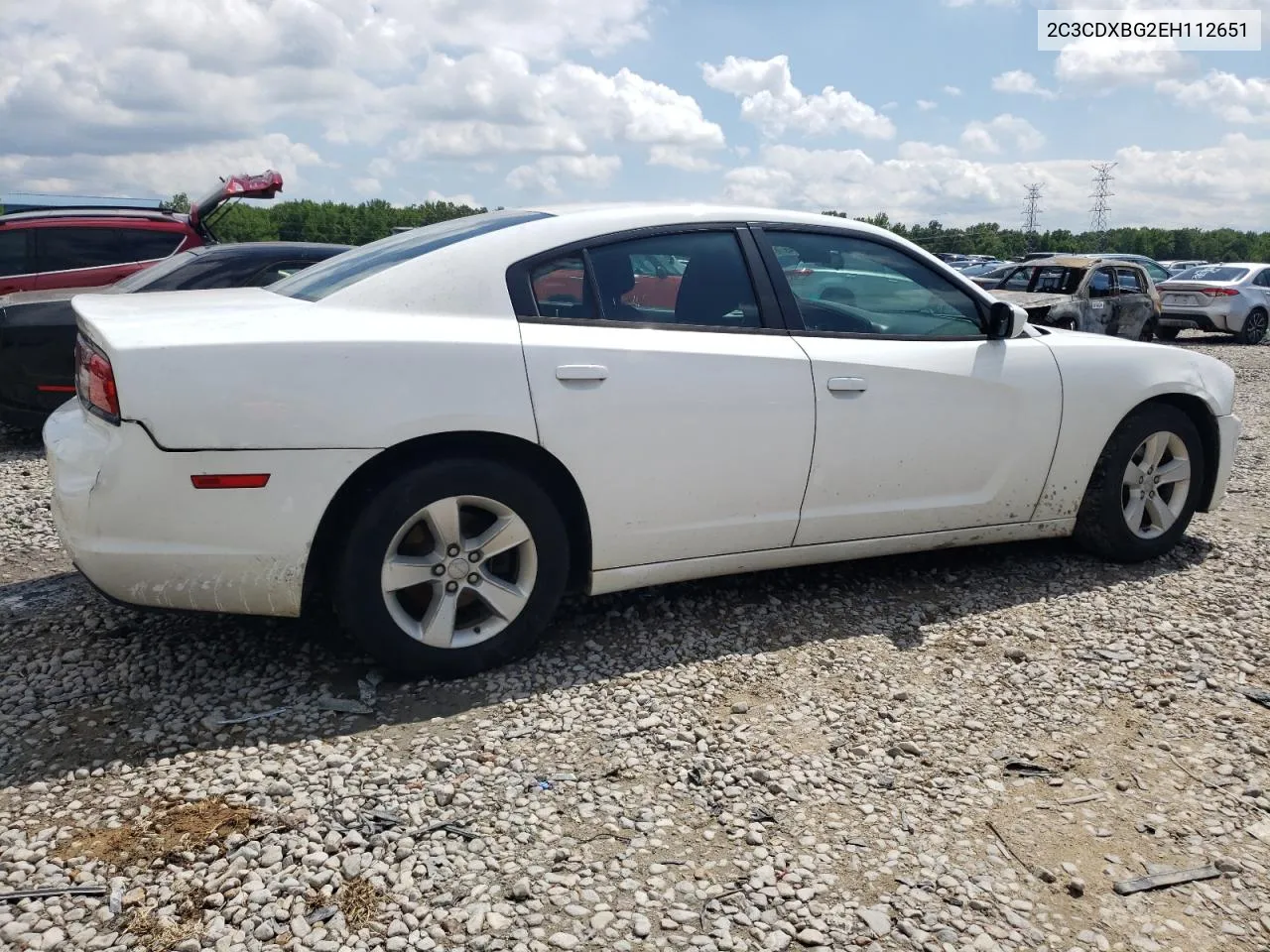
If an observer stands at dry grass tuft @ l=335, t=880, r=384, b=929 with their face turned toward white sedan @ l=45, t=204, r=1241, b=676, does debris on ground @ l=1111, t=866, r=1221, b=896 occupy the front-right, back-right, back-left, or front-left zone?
front-right

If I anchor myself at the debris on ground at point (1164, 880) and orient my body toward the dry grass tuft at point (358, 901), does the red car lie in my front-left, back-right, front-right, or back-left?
front-right

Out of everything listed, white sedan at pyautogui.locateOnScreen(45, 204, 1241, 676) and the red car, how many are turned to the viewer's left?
1

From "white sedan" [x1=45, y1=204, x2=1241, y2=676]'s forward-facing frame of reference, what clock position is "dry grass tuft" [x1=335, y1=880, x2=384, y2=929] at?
The dry grass tuft is roughly at 5 o'clock from the white sedan.

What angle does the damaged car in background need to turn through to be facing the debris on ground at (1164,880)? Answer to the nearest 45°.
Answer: approximately 45° to its left

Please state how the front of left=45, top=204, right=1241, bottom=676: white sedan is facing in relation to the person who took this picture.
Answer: facing away from the viewer and to the right of the viewer

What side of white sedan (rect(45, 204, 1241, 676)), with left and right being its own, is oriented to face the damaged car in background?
front

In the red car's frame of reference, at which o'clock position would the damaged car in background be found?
The damaged car in background is roughly at 6 o'clock from the red car.

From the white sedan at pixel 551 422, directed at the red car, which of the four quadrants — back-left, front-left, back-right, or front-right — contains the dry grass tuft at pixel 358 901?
back-left

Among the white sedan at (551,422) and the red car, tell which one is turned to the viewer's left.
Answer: the red car

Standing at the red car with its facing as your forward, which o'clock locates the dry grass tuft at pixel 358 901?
The dry grass tuft is roughly at 9 o'clock from the red car.

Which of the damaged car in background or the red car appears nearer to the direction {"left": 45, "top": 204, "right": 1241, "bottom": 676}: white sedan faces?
the damaged car in background

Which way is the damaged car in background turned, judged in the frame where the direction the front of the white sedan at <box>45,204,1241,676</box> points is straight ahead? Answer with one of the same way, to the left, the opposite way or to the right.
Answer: the opposite way

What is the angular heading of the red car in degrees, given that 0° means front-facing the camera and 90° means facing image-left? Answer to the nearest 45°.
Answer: approximately 90°
